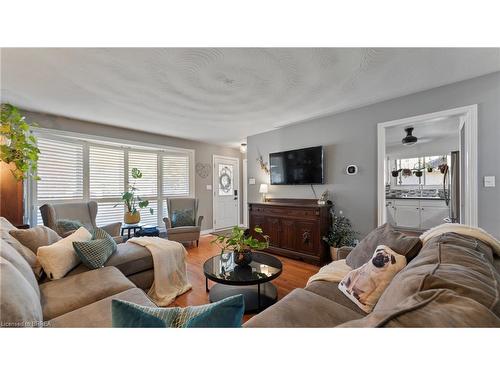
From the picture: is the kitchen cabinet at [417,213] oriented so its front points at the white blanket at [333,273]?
yes

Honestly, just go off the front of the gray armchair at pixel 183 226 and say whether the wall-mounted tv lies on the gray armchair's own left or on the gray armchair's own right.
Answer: on the gray armchair's own left

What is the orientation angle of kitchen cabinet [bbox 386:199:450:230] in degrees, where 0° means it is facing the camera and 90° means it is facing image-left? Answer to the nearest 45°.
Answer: approximately 0°

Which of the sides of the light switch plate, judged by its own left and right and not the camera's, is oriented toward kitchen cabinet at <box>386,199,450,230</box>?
back

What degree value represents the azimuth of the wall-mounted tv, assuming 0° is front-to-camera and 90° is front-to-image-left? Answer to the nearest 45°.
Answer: approximately 45°

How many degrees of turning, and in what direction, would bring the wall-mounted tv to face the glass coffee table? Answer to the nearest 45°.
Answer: approximately 45° to its left

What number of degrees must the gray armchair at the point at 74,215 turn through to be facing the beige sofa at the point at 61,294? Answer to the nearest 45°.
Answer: approximately 45° to its right

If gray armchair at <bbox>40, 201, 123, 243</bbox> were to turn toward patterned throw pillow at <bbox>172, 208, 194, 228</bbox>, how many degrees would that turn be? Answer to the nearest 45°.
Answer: approximately 45° to its left
